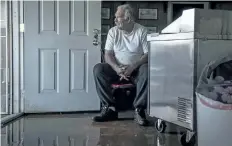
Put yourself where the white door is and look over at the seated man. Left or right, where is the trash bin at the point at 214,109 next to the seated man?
right

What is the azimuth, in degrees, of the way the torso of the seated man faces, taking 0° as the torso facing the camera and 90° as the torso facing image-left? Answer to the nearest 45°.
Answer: approximately 0°

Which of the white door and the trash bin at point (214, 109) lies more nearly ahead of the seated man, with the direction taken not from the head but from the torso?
the trash bin

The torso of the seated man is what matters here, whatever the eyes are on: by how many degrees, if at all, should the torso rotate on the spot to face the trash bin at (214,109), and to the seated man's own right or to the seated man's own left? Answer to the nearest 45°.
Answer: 0° — they already face it

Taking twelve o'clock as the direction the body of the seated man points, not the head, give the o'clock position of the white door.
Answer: The white door is roughly at 4 o'clock from the seated man.
